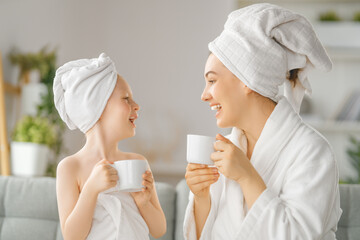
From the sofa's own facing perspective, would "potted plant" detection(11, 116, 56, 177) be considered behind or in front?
behind

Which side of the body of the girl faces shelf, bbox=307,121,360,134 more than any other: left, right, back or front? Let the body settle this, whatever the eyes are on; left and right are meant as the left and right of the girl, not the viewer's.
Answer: left

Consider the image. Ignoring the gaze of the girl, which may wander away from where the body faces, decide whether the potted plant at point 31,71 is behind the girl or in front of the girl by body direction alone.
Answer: behind

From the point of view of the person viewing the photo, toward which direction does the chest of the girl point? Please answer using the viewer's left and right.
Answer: facing the viewer and to the right of the viewer

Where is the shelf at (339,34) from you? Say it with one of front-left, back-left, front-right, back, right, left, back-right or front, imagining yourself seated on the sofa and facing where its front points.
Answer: back-left

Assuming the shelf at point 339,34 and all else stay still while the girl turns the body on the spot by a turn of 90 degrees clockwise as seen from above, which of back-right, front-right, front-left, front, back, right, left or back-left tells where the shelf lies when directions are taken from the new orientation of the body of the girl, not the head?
back

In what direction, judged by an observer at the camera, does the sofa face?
facing the viewer

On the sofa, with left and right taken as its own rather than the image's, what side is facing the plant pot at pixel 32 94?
back

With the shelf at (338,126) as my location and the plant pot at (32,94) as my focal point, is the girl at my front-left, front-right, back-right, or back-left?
front-left

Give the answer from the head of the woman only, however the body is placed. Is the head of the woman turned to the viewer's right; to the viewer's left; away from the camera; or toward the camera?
to the viewer's left

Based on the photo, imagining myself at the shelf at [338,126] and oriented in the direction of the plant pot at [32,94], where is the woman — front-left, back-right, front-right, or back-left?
front-left

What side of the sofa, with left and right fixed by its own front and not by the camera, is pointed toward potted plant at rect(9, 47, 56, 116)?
back

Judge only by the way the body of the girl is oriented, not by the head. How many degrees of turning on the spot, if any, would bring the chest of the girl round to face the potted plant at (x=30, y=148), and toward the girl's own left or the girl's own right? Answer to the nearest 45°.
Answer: approximately 135° to the girl's own left
